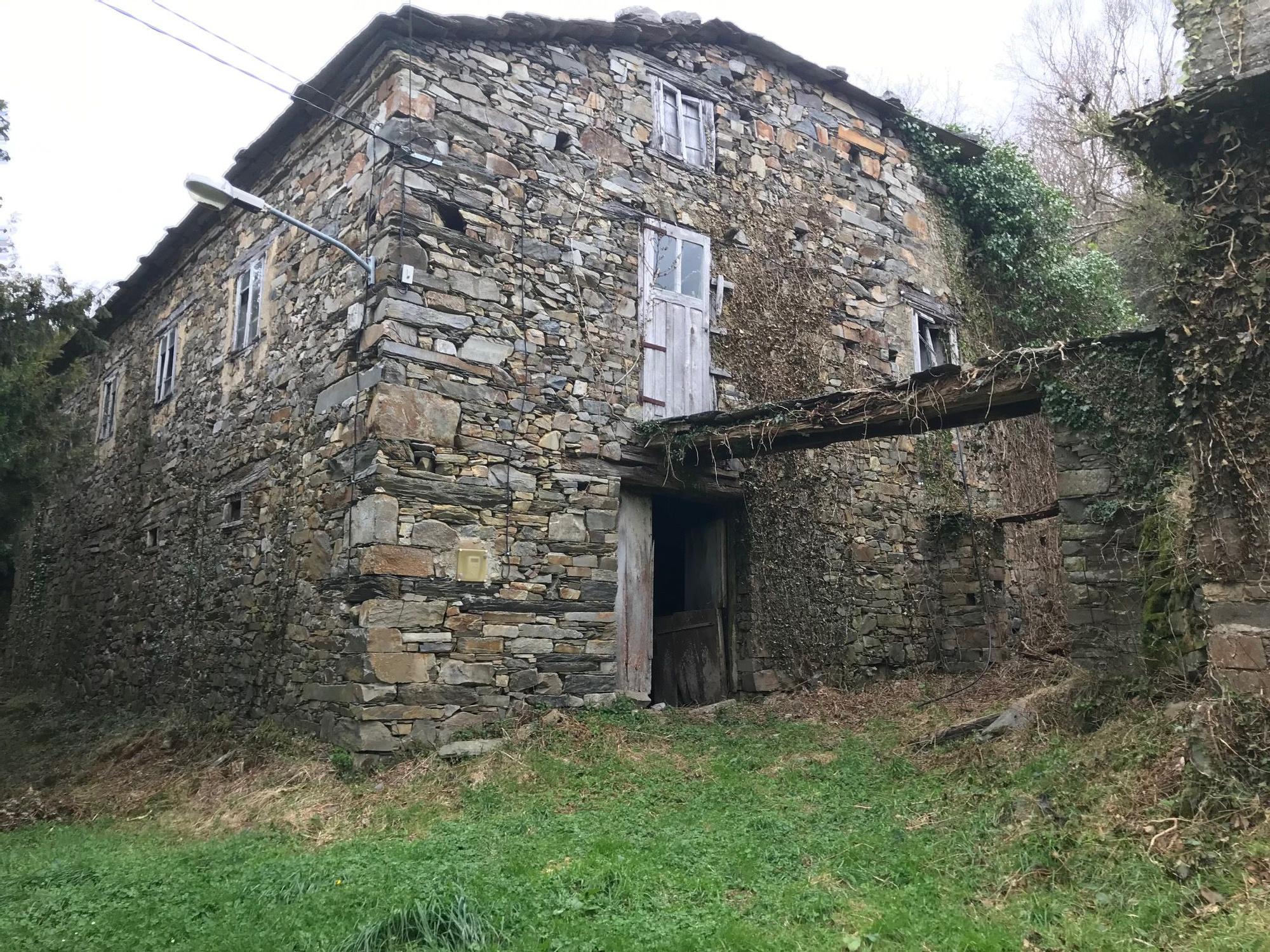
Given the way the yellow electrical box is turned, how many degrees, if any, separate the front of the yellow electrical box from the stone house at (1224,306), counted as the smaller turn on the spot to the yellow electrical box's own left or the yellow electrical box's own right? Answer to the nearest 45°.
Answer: approximately 45° to the yellow electrical box's own left

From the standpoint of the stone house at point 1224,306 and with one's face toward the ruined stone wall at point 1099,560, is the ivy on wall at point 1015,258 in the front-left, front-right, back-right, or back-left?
front-right

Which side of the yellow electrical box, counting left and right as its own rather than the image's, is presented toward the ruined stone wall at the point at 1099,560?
left

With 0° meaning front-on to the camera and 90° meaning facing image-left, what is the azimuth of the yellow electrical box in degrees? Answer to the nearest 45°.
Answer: approximately 0°

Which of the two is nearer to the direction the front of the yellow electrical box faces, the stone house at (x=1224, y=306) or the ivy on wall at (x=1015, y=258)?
the stone house

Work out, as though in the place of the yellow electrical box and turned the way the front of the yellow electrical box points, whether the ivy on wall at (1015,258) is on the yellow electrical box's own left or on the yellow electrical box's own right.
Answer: on the yellow electrical box's own left
